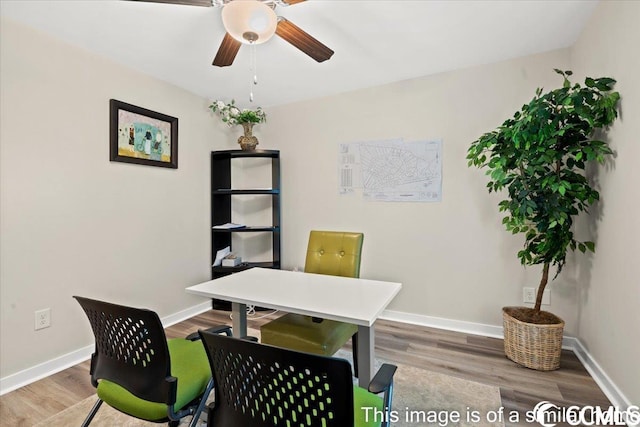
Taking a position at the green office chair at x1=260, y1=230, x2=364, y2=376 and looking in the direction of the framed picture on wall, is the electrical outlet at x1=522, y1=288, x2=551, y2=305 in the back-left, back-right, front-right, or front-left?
back-right

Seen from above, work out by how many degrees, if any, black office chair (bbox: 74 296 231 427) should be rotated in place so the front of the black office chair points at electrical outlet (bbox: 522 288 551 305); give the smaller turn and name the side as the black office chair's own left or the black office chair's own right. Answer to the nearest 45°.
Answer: approximately 45° to the black office chair's own right

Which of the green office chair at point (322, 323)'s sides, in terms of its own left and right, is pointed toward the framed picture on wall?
right

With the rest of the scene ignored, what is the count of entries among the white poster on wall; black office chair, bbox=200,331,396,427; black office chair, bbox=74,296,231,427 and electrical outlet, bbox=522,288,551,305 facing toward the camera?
2

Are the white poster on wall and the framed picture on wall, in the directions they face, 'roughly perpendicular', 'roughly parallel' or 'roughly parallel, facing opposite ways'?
roughly perpendicular

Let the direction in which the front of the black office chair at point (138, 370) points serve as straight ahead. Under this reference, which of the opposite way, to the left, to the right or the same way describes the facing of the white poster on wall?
the opposite way

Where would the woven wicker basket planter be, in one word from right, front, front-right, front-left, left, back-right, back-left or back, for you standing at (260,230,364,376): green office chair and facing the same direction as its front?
back-left

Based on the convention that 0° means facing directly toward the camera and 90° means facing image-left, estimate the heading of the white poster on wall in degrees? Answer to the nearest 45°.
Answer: approximately 0°

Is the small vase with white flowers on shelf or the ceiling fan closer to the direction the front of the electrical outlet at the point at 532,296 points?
the ceiling fan

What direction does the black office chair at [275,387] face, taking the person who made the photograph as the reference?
facing away from the viewer and to the right of the viewer

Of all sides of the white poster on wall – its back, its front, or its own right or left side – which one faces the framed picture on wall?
right

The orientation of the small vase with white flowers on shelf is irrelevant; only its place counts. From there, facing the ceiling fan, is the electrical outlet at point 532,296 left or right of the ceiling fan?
left
